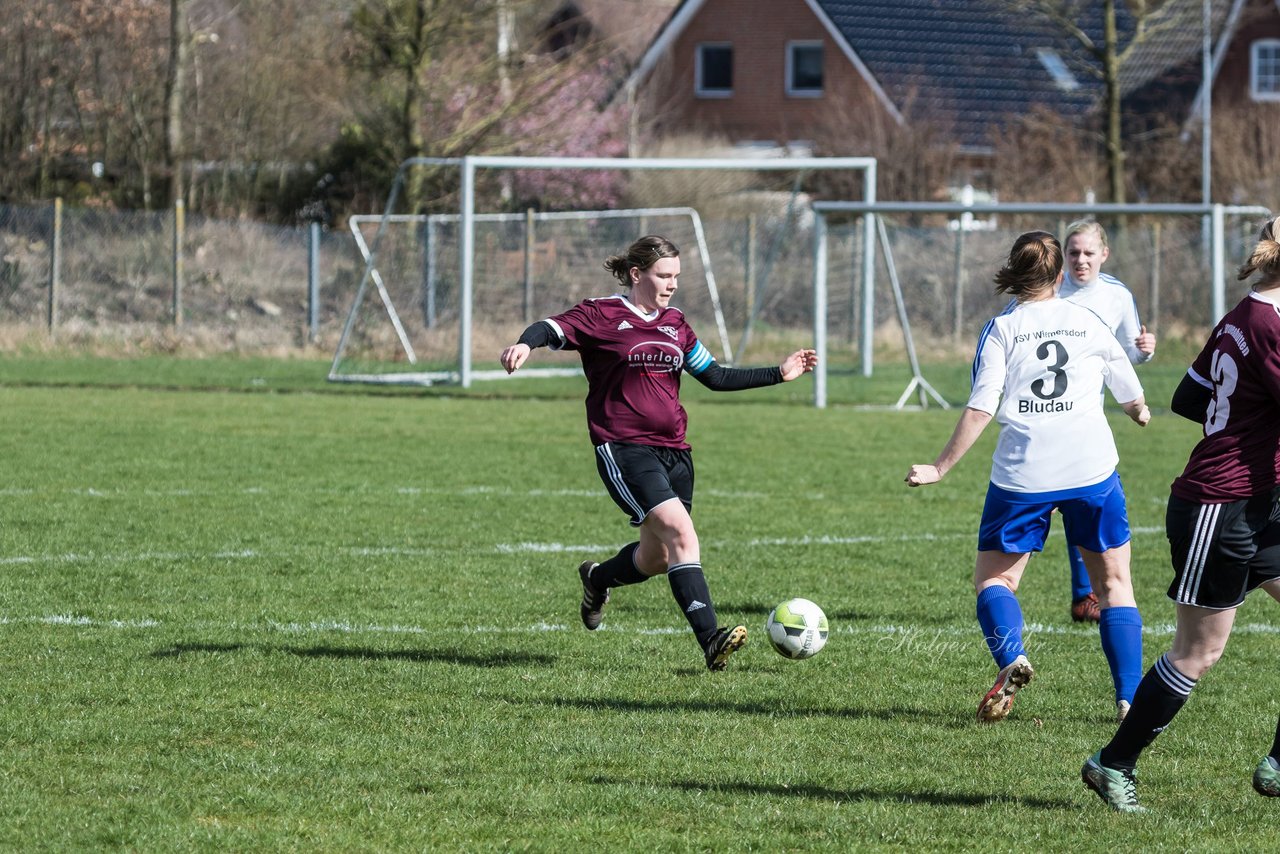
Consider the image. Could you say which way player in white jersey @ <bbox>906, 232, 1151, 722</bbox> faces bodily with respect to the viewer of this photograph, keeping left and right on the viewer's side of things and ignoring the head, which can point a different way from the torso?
facing away from the viewer

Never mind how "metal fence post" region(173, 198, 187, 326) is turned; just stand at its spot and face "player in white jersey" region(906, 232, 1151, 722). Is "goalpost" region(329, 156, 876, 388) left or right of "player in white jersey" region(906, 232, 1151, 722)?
left

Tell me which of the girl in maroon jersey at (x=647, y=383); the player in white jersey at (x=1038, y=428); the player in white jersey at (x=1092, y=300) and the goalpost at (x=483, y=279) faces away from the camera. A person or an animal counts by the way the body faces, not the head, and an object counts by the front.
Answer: the player in white jersey at (x=1038, y=428)

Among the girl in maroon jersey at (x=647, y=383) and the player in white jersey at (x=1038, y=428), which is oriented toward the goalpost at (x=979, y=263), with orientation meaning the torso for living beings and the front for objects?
the player in white jersey

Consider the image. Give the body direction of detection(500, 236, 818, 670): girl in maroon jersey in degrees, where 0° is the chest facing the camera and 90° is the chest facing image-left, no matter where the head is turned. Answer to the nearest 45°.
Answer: approximately 315°

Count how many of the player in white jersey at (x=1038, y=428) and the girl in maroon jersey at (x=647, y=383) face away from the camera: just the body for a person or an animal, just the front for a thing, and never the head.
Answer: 1

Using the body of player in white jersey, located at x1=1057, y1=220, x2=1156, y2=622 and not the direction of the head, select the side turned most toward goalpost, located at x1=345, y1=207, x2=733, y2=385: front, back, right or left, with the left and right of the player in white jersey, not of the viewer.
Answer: back

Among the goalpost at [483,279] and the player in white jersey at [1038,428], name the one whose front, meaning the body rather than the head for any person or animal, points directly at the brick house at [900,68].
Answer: the player in white jersey

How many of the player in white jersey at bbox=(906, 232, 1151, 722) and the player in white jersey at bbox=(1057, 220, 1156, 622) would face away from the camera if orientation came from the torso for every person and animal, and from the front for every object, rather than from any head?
1

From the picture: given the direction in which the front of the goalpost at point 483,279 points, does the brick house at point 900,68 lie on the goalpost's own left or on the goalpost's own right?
on the goalpost's own left

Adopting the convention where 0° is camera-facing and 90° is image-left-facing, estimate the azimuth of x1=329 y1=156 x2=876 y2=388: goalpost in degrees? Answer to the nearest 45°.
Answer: approximately 315°

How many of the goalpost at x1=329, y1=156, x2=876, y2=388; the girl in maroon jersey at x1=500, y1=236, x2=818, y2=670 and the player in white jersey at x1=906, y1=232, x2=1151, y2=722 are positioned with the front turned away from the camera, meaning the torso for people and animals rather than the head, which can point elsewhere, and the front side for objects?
1

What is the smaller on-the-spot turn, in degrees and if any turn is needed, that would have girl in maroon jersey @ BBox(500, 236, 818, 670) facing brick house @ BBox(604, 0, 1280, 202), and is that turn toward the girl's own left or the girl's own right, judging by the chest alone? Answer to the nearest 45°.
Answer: approximately 135° to the girl's own left

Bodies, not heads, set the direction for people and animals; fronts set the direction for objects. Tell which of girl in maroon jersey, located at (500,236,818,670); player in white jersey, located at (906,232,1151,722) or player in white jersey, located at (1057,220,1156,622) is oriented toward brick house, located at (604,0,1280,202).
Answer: player in white jersey, located at (906,232,1151,722)

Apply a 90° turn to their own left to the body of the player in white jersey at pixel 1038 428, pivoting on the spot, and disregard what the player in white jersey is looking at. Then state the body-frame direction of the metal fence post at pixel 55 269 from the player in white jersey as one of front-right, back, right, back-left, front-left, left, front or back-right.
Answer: front-right

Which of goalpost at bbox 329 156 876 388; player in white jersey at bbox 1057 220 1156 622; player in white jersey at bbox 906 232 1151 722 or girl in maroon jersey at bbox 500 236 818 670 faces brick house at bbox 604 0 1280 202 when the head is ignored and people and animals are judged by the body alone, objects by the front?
player in white jersey at bbox 906 232 1151 722
